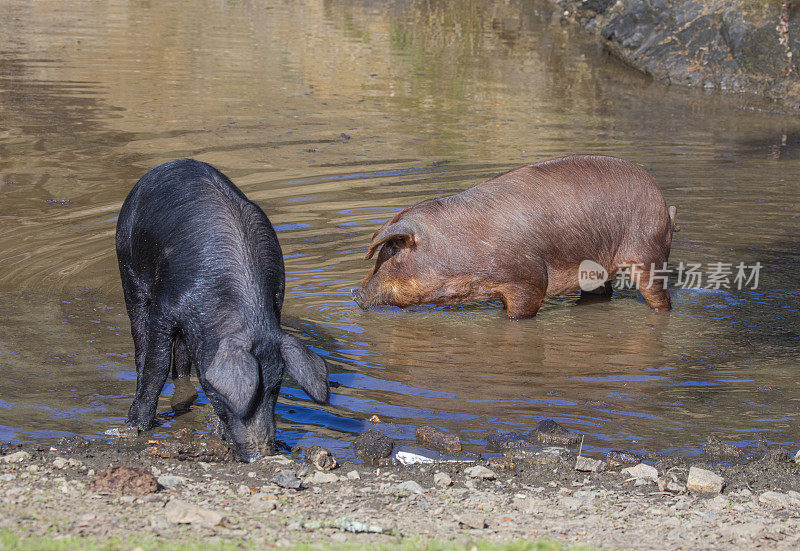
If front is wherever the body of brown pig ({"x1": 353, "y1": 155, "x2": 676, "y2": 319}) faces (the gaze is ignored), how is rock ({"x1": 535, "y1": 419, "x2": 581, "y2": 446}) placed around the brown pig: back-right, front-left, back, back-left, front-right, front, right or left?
left

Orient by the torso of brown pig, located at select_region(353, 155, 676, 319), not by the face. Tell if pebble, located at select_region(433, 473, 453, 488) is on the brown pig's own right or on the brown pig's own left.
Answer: on the brown pig's own left

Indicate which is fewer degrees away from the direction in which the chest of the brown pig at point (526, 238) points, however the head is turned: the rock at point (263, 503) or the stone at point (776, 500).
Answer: the rock

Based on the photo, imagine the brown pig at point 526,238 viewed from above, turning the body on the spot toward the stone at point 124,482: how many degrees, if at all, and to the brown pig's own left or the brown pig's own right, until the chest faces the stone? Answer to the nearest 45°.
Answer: approximately 45° to the brown pig's own left

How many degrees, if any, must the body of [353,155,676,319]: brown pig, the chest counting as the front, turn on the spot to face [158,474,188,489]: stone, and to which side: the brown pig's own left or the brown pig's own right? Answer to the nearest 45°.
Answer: approximately 45° to the brown pig's own left

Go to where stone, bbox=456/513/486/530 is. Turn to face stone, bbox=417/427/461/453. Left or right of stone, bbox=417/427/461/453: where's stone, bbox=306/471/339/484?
left

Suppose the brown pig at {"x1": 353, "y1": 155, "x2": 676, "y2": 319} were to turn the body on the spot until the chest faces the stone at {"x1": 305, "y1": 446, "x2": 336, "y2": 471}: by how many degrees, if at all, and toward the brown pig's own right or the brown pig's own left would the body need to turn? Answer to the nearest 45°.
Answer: approximately 90° to the brown pig's own left

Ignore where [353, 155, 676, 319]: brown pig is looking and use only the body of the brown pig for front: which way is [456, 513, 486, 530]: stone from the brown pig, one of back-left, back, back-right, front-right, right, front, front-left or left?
left

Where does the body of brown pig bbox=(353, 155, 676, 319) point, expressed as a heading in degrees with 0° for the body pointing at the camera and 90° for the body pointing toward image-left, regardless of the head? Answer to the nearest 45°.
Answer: approximately 90°

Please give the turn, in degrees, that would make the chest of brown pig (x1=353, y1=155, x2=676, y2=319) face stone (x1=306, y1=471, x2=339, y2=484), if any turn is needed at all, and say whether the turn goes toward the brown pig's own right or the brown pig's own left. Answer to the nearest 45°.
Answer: approximately 90° to the brown pig's own left

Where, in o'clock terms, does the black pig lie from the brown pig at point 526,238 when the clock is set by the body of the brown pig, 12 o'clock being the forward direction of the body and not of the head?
The black pig is roughly at 10 o'clock from the brown pig.

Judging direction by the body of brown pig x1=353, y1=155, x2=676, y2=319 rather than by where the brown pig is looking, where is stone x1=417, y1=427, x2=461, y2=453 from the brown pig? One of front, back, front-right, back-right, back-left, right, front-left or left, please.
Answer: left

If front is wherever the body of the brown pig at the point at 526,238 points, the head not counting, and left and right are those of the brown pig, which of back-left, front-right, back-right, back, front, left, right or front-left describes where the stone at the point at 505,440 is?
left

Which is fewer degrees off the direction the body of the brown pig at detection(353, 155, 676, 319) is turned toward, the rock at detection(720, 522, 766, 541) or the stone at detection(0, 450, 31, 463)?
the stone
